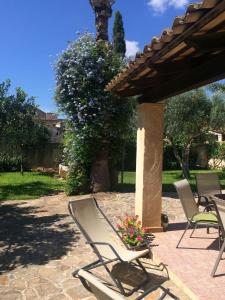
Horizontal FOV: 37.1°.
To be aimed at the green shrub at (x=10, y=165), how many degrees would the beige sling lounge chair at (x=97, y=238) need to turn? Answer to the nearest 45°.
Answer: approximately 135° to its left

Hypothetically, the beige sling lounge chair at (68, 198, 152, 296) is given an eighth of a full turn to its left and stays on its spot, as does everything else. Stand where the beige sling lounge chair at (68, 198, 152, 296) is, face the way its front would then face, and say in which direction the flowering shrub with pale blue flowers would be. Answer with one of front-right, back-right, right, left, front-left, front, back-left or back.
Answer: left

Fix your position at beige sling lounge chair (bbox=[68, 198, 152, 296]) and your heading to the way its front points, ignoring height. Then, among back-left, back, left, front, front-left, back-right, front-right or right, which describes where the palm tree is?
back-left

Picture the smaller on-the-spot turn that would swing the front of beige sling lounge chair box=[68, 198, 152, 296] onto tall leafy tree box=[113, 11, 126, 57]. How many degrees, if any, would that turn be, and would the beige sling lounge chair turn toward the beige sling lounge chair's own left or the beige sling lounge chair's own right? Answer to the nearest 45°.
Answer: approximately 135° to the beige sling lounge chair's own left

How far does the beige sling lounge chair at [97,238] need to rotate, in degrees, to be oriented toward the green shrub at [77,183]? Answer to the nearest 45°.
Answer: approximately 135° to its left

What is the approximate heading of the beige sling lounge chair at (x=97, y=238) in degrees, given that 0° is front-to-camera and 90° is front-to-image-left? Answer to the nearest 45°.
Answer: approximately 315°

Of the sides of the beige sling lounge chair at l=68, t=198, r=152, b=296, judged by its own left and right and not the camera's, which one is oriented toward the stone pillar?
left

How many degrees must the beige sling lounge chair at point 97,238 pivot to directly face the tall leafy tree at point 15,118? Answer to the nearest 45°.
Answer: approximately 135° to its left

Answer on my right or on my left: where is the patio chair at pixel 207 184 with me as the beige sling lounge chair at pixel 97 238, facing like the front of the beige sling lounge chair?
on my left
